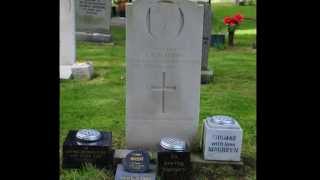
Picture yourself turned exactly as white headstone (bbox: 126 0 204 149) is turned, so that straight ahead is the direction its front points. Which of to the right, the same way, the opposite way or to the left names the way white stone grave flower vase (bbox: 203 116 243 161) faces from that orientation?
the same way

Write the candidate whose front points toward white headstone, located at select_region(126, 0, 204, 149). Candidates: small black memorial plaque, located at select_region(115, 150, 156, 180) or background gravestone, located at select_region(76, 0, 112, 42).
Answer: the background gravestone

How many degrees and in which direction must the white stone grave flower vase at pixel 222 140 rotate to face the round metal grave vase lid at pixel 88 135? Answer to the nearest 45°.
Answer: approximately 90° to its right

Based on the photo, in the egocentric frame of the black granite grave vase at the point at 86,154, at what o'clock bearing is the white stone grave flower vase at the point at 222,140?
The white stone grave flower vase is roughly at 9 o'clock from the black granite grave vase.

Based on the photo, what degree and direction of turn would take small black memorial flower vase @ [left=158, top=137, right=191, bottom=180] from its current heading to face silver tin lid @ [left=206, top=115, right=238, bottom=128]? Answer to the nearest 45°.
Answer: approximately 135° to its left

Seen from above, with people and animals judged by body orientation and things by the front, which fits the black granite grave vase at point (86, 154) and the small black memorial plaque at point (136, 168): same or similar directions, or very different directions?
same or similar directions

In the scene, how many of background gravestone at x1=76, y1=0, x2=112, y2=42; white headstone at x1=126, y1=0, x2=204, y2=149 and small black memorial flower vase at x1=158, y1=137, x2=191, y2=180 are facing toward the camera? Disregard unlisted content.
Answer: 3

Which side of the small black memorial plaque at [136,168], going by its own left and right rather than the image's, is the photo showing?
front

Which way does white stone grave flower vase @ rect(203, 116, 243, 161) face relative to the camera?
toward the camera

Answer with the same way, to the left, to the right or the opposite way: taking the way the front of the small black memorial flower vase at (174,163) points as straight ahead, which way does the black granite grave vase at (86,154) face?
the same way

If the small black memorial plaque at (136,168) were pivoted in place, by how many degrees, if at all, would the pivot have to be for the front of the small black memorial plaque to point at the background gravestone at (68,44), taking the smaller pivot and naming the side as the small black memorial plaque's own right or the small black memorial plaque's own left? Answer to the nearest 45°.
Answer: approximately 180°

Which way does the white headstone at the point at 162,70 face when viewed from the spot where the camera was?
facing the viewer

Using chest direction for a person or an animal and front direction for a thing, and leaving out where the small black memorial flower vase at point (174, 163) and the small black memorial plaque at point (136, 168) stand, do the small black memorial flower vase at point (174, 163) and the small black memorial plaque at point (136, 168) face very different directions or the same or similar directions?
same or similar directions

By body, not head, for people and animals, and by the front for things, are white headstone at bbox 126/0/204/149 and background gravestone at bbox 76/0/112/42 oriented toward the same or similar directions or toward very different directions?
same or similar directions
